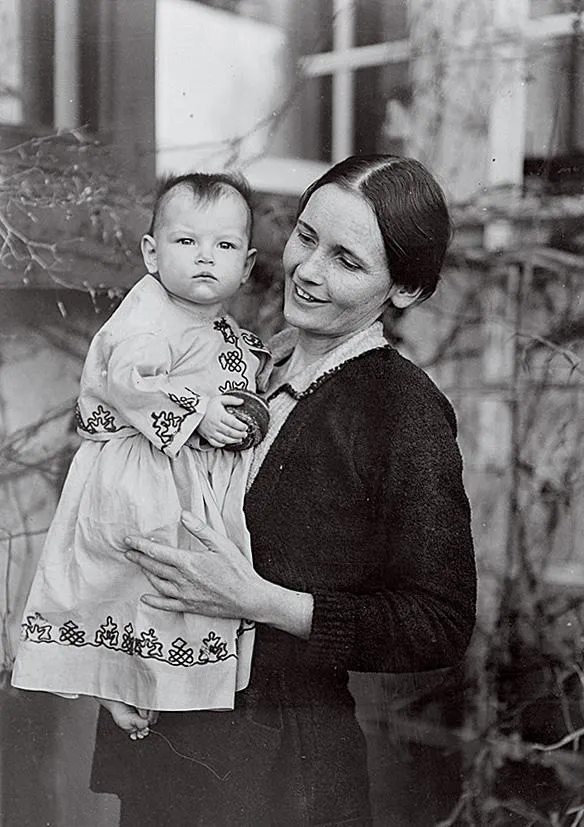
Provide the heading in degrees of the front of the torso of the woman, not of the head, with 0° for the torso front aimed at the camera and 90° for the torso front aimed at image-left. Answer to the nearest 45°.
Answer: approximately 45°

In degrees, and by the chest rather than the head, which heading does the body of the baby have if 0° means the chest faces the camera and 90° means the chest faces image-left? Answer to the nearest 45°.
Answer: approximately 315°
